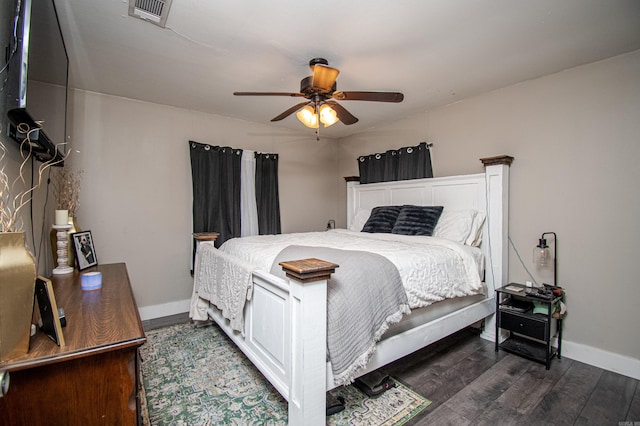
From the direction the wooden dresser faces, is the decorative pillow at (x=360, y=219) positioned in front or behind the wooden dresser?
in front

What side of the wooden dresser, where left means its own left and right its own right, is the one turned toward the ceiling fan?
front

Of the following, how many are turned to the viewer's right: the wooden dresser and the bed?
1

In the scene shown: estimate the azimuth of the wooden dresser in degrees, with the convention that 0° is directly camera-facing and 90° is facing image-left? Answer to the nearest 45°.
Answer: approximately 270°

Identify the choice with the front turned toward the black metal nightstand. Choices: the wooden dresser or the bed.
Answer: the wooden dresser

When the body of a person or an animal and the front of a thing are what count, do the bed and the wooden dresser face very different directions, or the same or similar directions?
very different directions

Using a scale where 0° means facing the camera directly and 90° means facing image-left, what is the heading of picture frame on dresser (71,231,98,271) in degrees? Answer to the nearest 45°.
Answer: approximately 315°

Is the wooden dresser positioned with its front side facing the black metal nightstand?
yes

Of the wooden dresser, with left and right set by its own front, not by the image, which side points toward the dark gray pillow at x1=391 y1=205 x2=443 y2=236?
front

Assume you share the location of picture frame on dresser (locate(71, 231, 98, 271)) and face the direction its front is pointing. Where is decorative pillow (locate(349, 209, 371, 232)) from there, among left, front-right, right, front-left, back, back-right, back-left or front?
front-left

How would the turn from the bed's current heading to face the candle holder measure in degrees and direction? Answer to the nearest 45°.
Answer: approximately 45° to its right

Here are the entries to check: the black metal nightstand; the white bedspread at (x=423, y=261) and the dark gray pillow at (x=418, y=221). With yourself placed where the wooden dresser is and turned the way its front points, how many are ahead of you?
3
